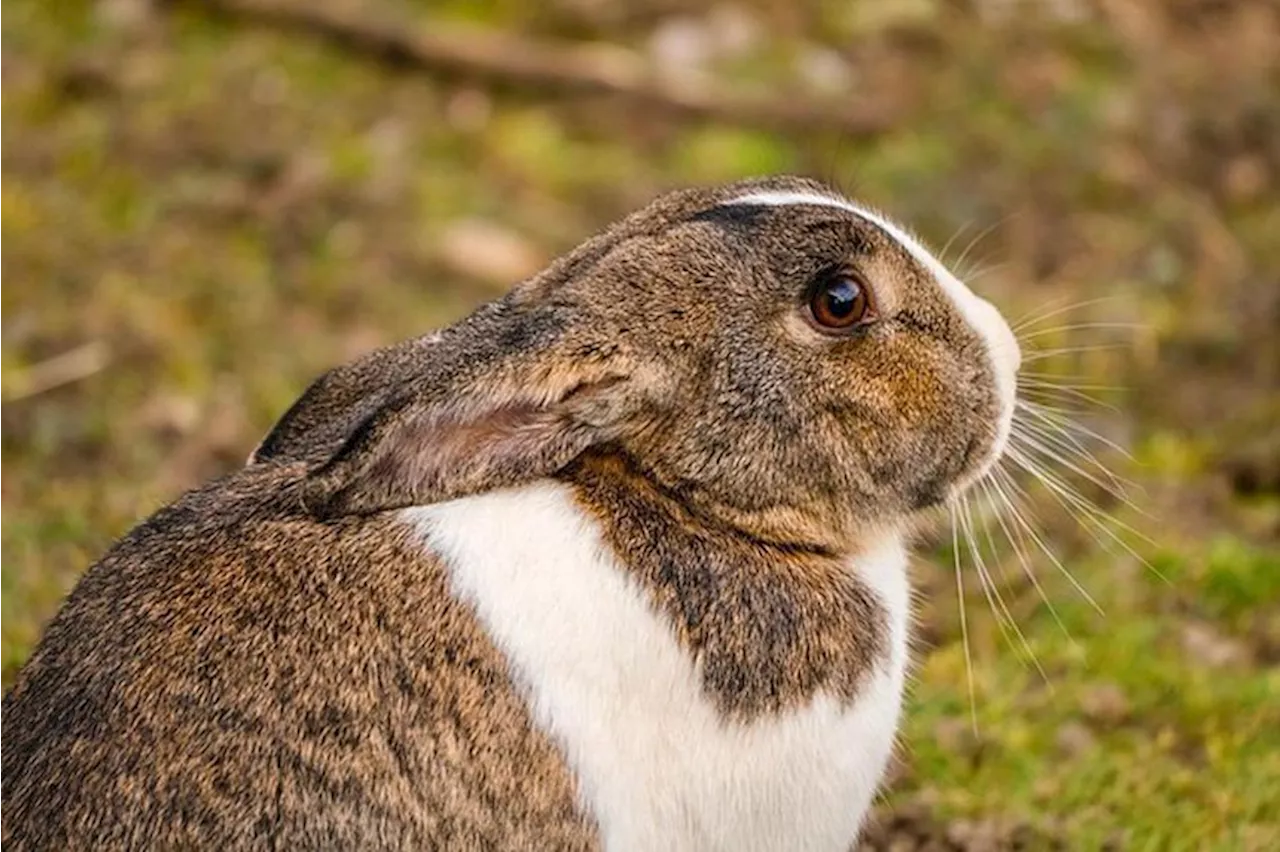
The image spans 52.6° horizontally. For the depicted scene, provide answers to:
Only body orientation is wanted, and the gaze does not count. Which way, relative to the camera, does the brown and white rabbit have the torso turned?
to the viewer's right

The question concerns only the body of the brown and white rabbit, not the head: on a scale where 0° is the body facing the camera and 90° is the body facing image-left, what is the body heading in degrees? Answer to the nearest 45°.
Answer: approximately 270°
